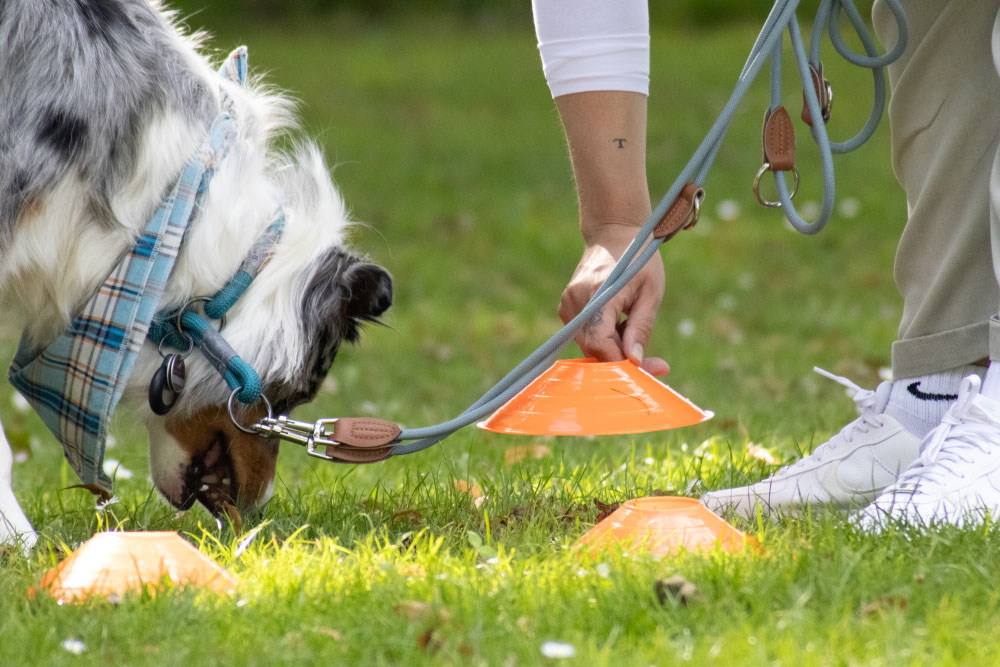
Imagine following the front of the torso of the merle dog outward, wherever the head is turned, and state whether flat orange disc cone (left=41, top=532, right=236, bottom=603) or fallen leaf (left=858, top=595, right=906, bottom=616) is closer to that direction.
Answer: the fallen leaf

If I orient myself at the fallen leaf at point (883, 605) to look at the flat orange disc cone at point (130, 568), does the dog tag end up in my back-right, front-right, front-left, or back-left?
front-right

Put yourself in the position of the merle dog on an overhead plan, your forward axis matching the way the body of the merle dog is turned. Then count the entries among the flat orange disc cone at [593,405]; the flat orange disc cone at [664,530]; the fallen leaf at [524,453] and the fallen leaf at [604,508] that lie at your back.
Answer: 0

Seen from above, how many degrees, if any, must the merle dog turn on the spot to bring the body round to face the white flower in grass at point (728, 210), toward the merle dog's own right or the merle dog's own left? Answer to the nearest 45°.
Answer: approximately 45° to the merle dog's own left

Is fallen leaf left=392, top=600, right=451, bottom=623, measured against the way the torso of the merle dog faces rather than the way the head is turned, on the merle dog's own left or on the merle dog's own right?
on the merle dog's own right

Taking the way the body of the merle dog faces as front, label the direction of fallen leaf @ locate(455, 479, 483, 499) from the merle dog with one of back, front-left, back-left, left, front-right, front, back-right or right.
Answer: front

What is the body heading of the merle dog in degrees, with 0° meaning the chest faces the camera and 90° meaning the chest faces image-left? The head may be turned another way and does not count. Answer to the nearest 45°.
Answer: approximately 270°

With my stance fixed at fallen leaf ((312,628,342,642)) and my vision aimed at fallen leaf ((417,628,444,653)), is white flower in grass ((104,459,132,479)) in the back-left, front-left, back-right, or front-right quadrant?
back-left

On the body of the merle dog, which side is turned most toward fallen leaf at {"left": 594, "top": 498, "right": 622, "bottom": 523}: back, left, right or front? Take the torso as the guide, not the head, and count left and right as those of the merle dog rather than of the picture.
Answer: front

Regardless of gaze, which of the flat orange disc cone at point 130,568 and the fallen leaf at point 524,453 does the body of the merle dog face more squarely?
the fallen leaf

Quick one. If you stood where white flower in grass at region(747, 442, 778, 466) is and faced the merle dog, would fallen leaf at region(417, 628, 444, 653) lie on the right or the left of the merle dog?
left
